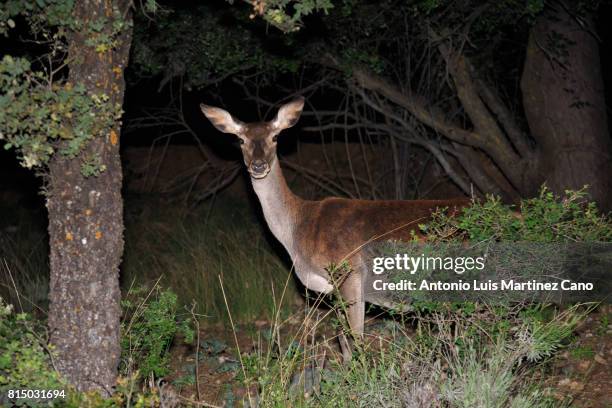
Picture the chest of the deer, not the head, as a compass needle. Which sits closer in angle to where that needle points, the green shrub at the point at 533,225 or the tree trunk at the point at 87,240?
the tree trunk

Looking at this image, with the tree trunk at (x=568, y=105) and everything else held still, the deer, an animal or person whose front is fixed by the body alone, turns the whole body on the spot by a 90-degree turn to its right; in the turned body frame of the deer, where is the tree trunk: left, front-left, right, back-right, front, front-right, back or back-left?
front-right

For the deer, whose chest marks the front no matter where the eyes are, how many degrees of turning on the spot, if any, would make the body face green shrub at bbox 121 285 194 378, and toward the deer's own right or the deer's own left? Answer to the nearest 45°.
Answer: approximately 45° to the deer's own left

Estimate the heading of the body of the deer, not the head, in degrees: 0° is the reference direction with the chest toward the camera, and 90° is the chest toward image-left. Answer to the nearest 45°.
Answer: approximately 90°

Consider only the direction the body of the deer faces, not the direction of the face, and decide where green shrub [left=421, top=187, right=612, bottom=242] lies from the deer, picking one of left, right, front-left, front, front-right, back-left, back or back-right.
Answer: back-left
